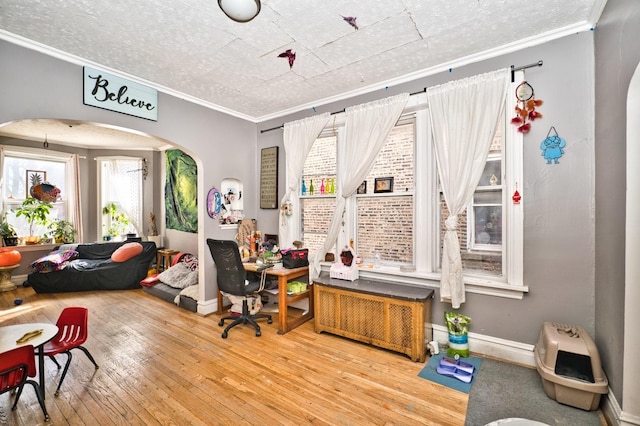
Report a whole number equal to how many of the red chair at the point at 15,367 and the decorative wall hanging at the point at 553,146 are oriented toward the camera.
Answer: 1

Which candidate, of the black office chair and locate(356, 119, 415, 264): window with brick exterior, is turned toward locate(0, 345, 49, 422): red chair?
the window with brick exterior

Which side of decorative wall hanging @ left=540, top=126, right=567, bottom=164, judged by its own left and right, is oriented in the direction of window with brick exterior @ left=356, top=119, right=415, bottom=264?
right

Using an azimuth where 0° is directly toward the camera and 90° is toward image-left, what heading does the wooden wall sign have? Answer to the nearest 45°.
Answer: approximately 45°

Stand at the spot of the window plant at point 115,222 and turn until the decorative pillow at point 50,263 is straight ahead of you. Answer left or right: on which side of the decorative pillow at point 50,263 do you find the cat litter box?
left

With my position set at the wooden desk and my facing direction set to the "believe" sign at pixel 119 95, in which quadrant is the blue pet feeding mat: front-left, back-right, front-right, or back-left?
back-left

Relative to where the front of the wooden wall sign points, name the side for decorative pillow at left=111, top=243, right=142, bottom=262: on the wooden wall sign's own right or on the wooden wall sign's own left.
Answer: on the wooden wall sign's own right

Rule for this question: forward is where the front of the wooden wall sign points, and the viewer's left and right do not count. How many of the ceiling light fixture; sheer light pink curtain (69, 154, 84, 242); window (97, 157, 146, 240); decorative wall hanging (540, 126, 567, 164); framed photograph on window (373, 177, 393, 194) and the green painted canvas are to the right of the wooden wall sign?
3

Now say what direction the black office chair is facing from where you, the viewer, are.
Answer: facing away from the viewer and to the right of the viewer

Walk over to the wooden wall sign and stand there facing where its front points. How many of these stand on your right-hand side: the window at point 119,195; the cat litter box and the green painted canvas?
2

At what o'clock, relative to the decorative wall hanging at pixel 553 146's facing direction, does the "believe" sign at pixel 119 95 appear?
The "believe" sign is roughly at 2 o'clock from the decorative wall hanging.
